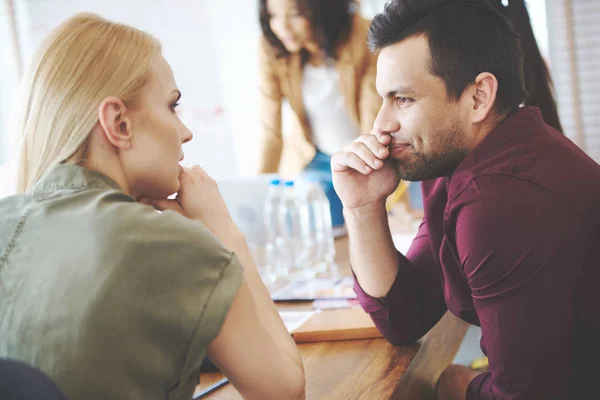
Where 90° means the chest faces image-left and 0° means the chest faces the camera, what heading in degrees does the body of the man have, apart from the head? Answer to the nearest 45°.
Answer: approximately 90°

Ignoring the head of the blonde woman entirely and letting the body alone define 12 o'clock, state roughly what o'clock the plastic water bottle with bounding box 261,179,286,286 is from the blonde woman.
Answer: The plastic water bottle is roughly at 11 o'clock from the blonde woman.

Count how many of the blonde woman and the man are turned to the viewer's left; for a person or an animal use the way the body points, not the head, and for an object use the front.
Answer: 1

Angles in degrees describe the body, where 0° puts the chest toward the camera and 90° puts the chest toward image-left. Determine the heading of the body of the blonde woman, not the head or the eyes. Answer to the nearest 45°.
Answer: approximately 225°

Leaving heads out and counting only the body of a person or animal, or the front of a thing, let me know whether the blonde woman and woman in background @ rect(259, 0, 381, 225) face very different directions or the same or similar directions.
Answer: very different directions

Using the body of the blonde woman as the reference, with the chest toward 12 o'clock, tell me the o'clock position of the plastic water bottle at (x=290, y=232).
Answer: The plastic water bottle is roughly at 11 o'clock from the blonde woman.

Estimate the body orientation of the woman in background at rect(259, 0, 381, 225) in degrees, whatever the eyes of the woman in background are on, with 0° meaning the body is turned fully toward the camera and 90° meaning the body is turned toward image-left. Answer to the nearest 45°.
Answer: approximately 45°

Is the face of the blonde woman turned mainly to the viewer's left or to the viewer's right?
to the viewer's right
